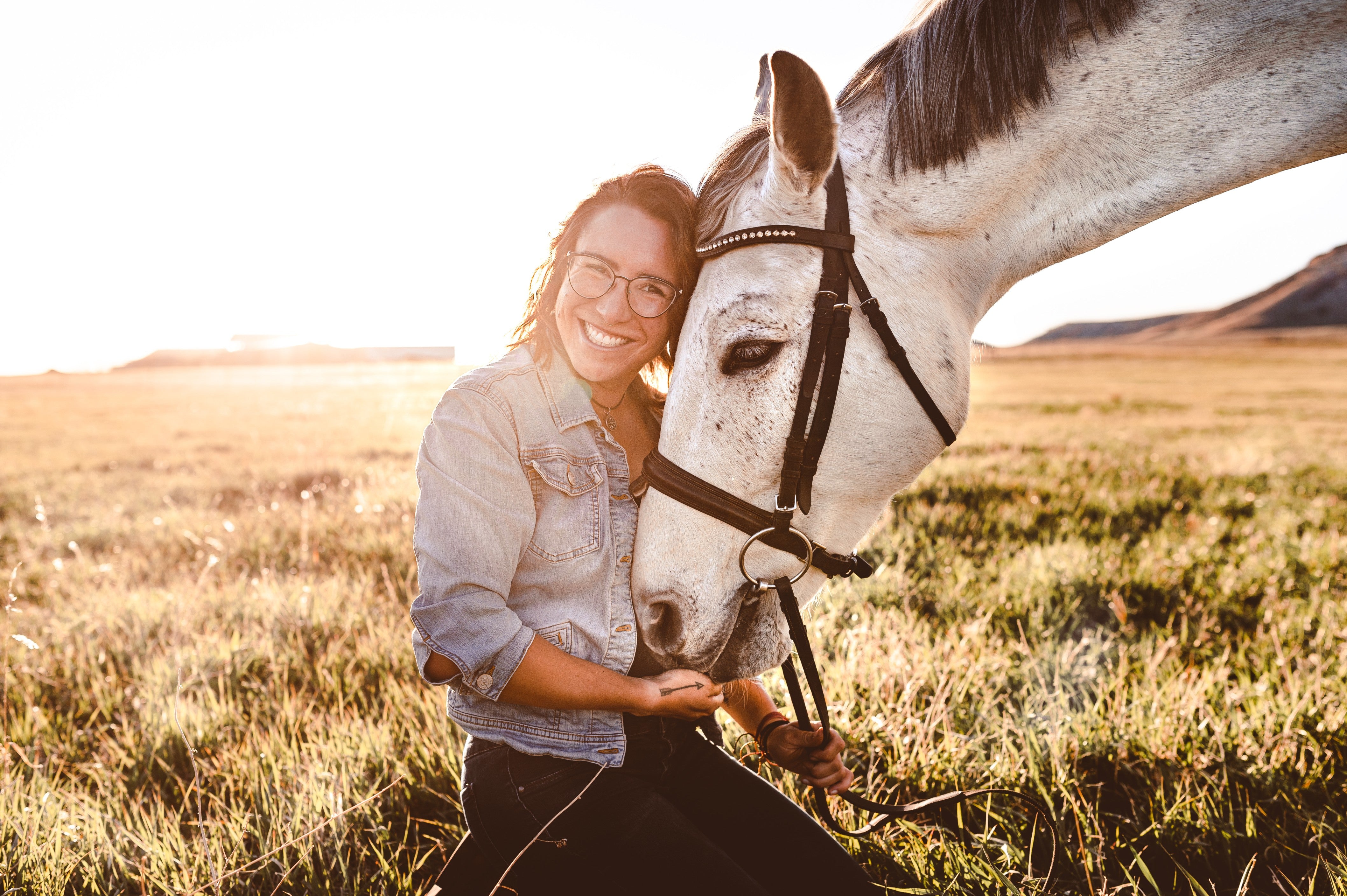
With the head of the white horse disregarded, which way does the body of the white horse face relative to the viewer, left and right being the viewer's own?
facing to the left of the viewer

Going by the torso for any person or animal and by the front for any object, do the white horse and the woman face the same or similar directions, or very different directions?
very different directions

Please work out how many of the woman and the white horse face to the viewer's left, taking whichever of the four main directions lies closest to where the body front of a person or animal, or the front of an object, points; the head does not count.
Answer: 1
